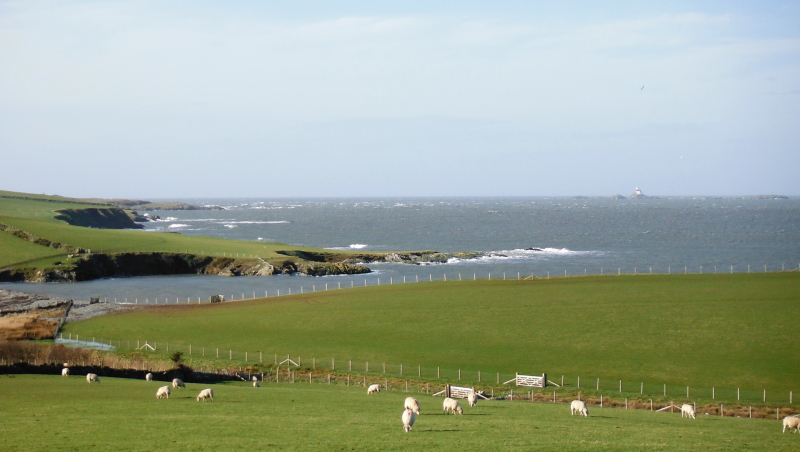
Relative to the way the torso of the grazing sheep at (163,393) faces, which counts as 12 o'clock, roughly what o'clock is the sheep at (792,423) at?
The sheep is roughly at 7 o'clock from the grazing sheep.

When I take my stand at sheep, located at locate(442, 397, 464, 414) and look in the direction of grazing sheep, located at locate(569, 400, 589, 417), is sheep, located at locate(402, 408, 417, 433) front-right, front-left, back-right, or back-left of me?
back-right

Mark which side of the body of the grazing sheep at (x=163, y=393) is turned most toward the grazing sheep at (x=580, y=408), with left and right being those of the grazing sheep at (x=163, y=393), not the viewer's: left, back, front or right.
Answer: back

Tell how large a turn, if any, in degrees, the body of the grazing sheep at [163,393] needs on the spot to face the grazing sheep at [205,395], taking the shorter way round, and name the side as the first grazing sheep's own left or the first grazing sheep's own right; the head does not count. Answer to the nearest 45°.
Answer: approximately 135° to the first grazing sheep's own left

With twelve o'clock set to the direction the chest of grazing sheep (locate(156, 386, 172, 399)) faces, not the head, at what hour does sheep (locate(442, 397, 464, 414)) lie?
The sheep is roughly at 7 o'clock from the grazing sheep.

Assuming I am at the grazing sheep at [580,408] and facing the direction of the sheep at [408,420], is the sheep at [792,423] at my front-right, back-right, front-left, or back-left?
back-left

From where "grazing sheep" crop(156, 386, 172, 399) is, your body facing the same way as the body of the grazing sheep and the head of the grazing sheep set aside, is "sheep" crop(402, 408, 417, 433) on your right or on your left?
on your left

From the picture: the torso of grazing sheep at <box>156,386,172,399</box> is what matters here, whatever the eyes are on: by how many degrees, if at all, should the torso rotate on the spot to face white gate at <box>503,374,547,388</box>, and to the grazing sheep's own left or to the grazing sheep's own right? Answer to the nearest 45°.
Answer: approximately 180°

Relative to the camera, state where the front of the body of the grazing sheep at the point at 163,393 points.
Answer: to the viewer's left
